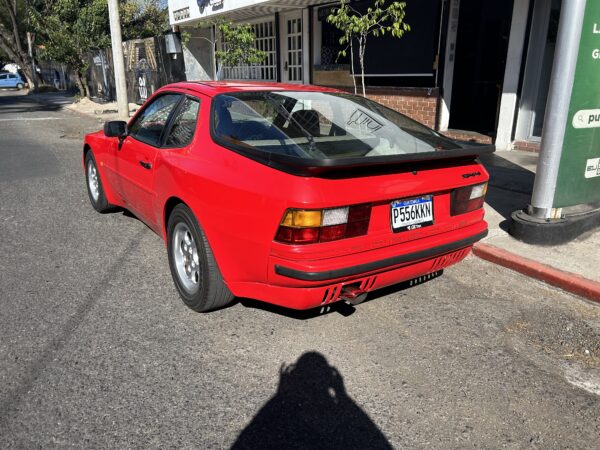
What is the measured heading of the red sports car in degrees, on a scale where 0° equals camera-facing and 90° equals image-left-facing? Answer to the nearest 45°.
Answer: approximately 135°

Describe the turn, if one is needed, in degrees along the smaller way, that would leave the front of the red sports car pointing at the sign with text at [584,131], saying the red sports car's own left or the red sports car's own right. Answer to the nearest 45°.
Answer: approximately 90° to the red sports car's own right

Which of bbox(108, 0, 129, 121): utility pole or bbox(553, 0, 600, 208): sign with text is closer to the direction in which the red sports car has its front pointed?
the utility pole

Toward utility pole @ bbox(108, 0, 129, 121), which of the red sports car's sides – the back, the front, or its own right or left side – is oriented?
front

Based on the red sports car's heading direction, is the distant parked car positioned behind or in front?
in front

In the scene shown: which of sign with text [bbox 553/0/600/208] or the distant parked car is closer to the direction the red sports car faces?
the distant parked car
